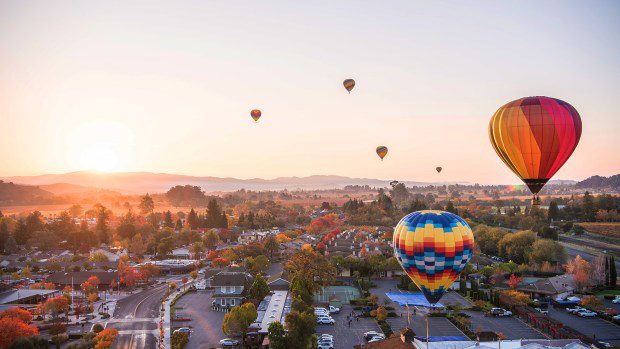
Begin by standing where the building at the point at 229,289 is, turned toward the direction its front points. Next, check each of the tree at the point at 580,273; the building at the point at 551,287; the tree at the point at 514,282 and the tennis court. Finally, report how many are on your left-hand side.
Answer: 4

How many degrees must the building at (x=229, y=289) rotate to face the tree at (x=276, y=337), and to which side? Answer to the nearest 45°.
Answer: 0° — it already faces it

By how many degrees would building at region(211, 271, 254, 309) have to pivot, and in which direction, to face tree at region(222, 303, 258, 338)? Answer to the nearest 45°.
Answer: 0° — it already faces it

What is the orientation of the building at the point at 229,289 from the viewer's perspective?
toward the camera

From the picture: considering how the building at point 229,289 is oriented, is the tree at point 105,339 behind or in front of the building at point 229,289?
in front

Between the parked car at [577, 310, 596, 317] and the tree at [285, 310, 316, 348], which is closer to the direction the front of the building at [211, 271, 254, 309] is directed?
the tree

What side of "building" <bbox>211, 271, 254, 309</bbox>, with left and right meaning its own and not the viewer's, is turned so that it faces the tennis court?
left

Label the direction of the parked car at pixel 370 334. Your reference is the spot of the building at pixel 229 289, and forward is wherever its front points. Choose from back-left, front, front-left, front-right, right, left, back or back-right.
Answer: front-left

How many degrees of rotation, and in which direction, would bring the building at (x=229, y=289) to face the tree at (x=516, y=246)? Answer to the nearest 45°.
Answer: approximately 90° to its left

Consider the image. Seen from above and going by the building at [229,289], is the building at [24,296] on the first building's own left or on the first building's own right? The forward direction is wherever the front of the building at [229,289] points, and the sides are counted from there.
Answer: on the first building's own right

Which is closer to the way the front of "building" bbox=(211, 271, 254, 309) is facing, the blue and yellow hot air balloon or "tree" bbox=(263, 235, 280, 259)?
the blue and yellow hot air balloon

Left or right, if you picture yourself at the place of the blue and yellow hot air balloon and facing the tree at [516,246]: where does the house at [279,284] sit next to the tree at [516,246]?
left

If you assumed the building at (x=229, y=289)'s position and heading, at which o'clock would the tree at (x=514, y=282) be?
The tree is roughly at 9 o'clock from the building.

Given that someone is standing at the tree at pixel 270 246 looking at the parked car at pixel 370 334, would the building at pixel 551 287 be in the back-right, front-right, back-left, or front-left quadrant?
front-left

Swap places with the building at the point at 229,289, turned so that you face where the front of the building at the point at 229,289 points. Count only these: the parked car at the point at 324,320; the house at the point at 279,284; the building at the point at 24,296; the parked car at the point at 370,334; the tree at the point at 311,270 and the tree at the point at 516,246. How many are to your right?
1

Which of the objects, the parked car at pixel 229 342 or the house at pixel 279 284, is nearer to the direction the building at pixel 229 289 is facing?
the parked car

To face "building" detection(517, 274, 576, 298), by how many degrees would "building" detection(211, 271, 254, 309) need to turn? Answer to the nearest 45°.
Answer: approximately 90° to its left

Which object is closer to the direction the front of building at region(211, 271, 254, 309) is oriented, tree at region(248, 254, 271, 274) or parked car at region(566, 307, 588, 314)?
the parked car

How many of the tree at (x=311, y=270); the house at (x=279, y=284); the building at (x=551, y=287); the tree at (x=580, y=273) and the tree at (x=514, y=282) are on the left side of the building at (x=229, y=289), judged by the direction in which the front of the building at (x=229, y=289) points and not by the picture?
5
